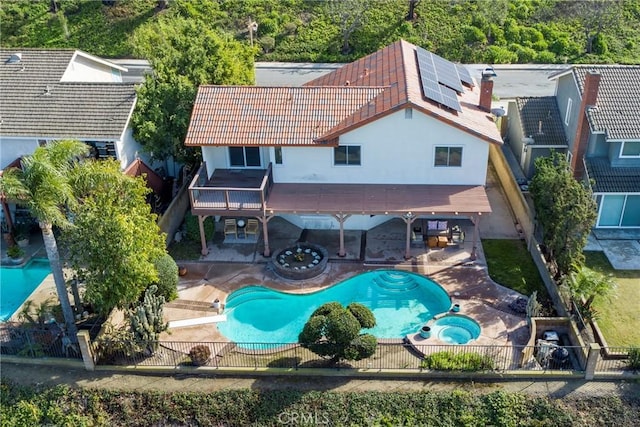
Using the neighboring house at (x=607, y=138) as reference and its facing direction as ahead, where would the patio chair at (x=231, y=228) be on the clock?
The patio chair is roughly at 8 o'clock from the neighboring house.

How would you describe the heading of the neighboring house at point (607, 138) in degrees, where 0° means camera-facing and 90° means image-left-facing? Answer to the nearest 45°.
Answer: approximately 180°

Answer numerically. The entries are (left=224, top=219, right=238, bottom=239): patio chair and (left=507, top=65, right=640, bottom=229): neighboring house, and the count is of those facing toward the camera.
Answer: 1

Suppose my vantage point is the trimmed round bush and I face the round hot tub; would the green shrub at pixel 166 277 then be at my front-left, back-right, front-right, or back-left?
back-left

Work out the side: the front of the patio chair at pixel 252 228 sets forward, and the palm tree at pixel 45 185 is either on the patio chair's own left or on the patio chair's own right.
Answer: on the patio chair's own right

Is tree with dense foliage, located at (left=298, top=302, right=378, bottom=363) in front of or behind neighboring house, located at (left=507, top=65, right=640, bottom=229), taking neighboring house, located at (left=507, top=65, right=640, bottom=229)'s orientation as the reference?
behind

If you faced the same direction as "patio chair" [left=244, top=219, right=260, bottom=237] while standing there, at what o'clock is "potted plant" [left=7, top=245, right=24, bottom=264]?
The potted plant is roughly at 3 o'clock from the patio chair.

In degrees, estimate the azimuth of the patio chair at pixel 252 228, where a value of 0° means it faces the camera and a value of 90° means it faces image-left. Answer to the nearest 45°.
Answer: approximately 0°

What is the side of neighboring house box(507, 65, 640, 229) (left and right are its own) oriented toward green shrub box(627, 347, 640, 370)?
back
